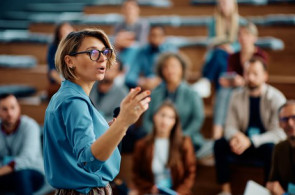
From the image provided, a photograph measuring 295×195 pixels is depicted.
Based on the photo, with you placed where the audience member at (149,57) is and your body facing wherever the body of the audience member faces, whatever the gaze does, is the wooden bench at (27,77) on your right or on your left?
on your right

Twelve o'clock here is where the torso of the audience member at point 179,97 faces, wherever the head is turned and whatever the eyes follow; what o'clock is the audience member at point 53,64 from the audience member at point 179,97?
the audience member at point 53,64 is roughly at 4 o'clock from the audience member at point 179,97.

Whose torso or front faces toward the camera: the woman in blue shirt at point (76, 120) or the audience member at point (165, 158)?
the audience member

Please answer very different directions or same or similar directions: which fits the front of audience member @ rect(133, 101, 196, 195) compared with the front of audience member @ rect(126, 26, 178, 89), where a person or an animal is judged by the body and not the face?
same or similar directions

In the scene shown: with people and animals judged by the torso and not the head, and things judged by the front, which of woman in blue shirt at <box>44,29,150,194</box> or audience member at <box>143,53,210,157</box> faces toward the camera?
the audience member

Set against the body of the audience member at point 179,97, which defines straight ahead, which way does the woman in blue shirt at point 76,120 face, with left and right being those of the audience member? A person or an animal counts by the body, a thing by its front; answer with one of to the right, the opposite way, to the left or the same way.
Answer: to the left

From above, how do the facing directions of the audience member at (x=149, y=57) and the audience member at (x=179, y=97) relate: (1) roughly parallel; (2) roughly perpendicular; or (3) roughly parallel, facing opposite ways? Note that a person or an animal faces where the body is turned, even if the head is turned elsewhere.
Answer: roughly parallel

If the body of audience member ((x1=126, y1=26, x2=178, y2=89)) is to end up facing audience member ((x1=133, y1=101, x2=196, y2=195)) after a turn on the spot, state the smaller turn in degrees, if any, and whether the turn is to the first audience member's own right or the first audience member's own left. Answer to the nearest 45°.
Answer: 0° — they already face them

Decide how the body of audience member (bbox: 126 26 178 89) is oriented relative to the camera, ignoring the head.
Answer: toward the camera

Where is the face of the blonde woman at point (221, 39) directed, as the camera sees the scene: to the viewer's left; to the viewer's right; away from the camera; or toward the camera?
toward the camera

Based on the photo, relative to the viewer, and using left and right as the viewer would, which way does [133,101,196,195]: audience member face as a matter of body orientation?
facing the viewer

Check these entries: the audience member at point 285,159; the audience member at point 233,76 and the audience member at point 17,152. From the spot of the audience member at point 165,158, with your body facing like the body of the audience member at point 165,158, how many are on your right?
1

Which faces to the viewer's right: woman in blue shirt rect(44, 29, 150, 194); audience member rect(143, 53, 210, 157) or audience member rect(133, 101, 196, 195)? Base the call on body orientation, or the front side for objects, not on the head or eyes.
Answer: the woman in blue shirt

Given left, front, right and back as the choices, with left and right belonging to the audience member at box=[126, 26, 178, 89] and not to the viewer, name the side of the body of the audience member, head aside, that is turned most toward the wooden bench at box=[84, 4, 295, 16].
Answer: back

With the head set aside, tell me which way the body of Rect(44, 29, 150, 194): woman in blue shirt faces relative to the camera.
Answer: to the viewer's right

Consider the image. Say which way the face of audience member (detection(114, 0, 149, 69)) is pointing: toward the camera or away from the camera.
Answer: toward the camera

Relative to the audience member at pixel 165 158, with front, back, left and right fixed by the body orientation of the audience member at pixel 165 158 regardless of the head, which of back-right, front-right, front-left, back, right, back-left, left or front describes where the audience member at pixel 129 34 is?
back
